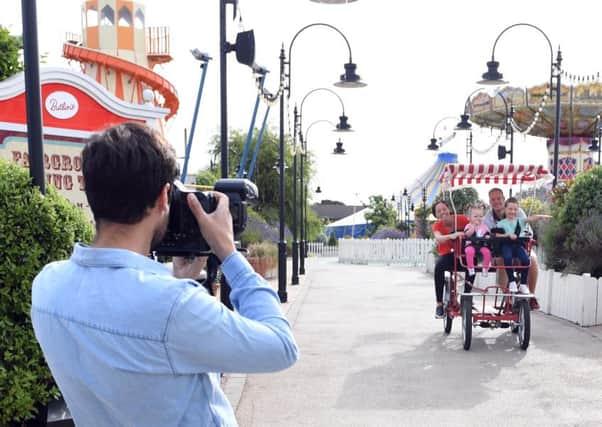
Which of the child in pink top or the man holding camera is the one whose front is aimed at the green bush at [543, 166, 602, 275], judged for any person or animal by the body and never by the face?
the man holding camera

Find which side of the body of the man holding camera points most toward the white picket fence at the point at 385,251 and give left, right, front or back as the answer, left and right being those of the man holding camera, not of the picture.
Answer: front

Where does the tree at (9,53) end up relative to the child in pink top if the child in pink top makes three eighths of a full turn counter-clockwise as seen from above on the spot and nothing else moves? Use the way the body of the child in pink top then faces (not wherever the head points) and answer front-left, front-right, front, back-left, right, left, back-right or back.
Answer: back-left

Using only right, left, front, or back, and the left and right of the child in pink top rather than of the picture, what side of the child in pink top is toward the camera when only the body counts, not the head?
front

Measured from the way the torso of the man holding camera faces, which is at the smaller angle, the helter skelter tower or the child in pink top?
the child in pink top

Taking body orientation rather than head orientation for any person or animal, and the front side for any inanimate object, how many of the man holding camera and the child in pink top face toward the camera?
1

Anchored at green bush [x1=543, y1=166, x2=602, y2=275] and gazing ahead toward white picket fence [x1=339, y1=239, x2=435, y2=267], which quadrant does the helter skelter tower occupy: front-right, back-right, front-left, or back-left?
front-left

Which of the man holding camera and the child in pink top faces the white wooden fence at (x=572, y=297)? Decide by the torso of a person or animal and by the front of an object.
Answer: the man holding camera

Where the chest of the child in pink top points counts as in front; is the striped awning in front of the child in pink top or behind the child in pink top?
behind

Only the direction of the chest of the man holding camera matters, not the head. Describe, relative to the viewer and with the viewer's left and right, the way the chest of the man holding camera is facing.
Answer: facing away from the viewer and to the right of the viewer

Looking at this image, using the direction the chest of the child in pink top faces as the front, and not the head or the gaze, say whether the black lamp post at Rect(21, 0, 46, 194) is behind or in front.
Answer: in front

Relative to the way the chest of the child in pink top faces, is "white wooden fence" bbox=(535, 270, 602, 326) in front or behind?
behind

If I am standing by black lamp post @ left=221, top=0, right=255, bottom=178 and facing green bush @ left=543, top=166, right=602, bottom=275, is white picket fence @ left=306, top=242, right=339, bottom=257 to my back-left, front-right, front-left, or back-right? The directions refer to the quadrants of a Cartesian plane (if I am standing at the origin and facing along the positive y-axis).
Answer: front-left

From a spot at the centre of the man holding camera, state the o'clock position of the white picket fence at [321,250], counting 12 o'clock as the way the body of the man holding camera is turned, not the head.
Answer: The white picket fence is roughly at 11 o'clock from the man holding camera.

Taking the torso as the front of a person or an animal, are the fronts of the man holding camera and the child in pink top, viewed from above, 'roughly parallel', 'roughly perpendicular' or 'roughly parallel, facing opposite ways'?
roughly parallel, facing opposite ways

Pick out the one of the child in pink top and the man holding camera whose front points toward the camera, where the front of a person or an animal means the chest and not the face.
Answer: the child in pink top

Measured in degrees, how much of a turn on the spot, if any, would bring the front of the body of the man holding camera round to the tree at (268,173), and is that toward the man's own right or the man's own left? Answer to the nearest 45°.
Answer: approximately 45° to the man's own left

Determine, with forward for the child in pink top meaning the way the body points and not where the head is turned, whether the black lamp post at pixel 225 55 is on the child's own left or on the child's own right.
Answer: on the child's own right
